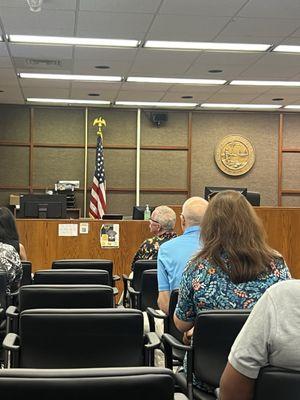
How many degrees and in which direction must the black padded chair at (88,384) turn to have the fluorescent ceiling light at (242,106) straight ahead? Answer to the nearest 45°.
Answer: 0° — it already faces it

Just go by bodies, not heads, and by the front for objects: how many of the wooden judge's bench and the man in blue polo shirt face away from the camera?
1

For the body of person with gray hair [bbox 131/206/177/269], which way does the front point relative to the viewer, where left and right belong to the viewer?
facing away from the viewer and to the left of the viewer

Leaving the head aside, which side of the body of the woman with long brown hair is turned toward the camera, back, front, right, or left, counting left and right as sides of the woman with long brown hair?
back

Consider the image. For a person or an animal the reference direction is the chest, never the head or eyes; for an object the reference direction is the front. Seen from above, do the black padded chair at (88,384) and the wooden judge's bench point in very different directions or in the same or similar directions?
very different directions

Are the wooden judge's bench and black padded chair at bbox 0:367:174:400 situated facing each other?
yes

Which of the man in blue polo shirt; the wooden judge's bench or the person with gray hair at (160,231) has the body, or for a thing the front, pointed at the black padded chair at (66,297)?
the wooden judge's bench

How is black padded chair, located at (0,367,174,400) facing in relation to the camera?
away from the camera

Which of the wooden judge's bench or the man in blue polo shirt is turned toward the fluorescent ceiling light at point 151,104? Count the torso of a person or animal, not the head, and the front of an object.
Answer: the man in blue polo shirt

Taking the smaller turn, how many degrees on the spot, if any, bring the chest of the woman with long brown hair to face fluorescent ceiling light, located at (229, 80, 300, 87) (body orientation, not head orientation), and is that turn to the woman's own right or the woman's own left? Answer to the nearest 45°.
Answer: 0° — they already face it

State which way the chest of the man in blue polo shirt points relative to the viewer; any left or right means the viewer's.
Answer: facing away from the viewer

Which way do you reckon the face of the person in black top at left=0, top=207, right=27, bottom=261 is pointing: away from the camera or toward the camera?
away from the camera

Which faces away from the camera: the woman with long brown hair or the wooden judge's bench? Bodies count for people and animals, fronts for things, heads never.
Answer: the woman with long brown hair

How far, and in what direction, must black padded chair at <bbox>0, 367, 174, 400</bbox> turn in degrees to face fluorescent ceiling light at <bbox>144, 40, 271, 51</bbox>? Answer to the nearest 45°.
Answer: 0° — it already faces it
